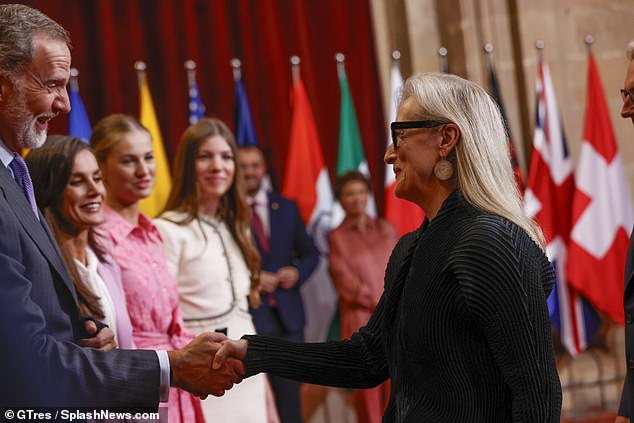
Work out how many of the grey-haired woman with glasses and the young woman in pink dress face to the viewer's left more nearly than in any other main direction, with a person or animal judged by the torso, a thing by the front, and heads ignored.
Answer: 1

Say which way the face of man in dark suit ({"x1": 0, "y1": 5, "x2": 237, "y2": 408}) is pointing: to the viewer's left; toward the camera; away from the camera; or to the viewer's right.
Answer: to the viewer's right

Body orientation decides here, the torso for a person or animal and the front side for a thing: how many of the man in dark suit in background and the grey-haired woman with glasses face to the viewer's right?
0

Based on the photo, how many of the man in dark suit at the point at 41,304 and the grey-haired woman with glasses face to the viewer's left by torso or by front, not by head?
1

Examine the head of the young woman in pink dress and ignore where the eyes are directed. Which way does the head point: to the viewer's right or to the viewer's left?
to the viewer's right

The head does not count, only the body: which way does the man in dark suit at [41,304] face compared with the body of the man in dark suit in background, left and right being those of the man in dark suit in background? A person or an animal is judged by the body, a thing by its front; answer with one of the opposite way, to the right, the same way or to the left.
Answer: to the left

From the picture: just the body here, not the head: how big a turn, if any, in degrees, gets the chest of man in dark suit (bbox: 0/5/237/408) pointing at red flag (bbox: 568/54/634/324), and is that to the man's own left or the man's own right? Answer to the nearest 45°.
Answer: approximately 45° to the man's own left

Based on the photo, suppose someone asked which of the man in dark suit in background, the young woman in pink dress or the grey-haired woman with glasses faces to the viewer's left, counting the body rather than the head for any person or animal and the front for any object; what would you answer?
the grey-haired woman with glasses

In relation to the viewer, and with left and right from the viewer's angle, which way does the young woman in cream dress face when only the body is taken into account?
facing the viewer and to the right of the viewer

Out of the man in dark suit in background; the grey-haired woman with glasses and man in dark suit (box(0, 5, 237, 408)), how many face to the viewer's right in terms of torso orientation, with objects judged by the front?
1

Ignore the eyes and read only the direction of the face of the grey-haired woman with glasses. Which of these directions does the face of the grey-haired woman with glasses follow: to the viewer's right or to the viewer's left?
to the viewer's left

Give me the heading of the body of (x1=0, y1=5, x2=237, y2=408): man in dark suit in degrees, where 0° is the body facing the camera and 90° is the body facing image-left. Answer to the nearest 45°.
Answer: approximately 270°

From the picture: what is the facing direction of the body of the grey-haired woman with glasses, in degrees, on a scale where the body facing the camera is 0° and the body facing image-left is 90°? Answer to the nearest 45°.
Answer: approximately 90°

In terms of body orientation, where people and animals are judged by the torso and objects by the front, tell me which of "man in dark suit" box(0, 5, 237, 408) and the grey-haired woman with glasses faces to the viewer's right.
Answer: the man in dark suit
